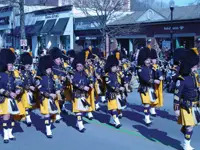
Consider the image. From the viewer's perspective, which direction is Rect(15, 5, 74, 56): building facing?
toward the camera

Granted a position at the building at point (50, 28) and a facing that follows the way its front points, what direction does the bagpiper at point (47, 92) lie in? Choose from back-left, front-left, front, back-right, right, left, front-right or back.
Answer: front

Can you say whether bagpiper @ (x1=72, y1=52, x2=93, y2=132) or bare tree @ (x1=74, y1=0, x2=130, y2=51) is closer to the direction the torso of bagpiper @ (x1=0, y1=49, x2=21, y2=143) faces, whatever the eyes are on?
the bagpiper

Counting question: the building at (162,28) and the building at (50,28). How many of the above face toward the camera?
2

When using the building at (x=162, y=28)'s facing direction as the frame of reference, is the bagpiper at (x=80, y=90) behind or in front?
in front

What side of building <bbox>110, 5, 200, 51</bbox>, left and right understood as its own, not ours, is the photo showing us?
front

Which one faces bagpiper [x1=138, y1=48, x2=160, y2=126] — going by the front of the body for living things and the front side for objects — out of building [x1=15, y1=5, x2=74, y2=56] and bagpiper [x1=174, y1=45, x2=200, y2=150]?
the building
